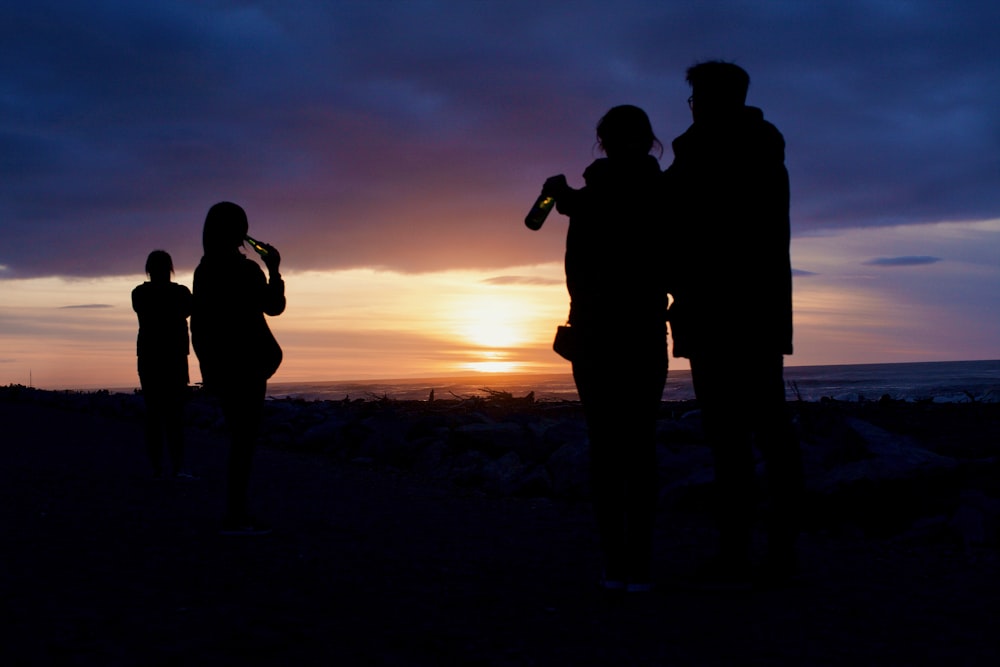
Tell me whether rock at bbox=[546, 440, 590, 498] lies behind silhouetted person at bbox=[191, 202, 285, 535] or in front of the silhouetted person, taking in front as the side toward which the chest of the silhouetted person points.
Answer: in front

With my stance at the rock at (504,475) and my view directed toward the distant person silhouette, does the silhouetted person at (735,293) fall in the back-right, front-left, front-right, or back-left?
back-left

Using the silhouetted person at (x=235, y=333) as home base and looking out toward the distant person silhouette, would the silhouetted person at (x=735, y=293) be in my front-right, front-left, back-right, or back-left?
back-right

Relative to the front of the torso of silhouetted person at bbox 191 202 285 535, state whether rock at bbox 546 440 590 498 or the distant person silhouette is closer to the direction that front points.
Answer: the rock

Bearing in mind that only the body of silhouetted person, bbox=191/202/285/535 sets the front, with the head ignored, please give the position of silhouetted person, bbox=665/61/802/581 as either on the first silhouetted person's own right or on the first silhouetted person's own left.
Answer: on the first silhouetted person's own right

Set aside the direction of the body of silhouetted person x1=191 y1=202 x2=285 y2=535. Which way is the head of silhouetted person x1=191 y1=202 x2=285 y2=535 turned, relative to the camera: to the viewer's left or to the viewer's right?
to the viewer's right

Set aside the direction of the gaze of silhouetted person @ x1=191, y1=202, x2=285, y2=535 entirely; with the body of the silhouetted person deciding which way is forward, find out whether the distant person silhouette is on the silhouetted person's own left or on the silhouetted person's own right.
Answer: on the silhouetted person's own left
